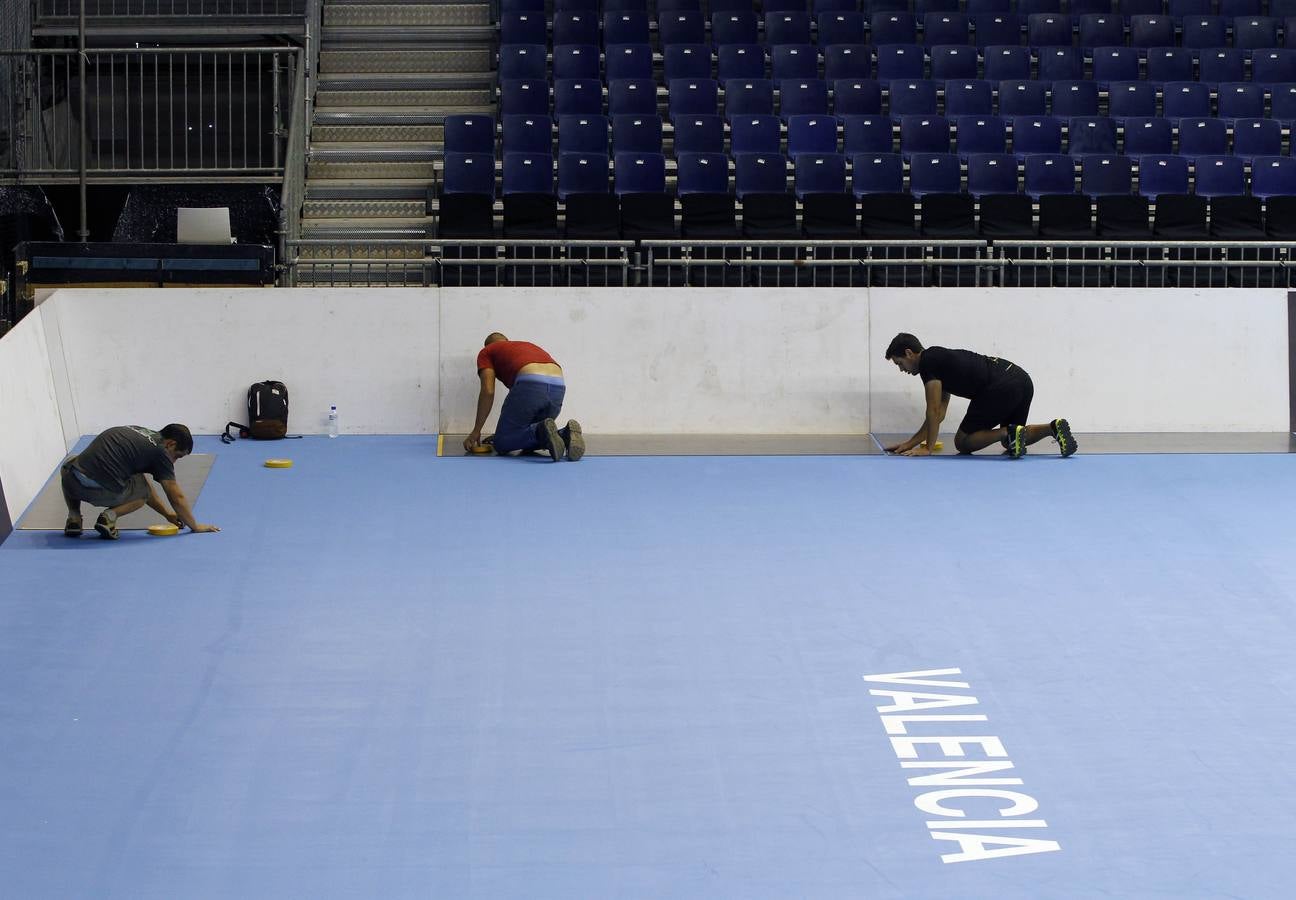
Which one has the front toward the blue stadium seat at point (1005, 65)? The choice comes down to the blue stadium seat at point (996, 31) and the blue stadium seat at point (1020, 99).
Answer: the blue stadium seat at point (996, 31)

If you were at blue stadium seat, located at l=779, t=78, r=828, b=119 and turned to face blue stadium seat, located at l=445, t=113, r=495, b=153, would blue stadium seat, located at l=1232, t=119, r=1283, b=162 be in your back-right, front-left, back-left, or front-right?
back-left

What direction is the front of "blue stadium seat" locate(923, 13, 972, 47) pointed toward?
toward the camera

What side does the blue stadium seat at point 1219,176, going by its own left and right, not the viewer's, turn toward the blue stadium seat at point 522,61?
right

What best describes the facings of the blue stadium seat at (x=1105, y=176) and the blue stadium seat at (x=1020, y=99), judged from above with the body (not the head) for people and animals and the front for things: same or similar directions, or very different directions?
same or similar directions

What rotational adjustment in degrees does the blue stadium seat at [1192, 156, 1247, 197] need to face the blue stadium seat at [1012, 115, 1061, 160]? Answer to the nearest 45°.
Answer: approximately 90° to its right

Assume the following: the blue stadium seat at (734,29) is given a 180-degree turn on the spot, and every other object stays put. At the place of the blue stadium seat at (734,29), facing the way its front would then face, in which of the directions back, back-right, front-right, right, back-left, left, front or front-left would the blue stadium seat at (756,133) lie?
back

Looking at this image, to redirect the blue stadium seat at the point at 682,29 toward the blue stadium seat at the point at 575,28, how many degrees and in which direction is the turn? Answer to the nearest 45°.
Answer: approximately 90° to its right

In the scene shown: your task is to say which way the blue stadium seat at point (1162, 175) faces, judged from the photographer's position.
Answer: facing the viewer

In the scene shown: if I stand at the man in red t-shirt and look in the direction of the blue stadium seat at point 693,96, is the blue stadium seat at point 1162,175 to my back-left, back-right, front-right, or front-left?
front-right

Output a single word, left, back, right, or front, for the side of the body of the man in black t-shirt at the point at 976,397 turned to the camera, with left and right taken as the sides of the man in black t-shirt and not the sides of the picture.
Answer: left

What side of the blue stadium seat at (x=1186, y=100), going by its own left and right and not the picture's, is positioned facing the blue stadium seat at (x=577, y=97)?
right

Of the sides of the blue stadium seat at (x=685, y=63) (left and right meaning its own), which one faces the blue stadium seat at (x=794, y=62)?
left

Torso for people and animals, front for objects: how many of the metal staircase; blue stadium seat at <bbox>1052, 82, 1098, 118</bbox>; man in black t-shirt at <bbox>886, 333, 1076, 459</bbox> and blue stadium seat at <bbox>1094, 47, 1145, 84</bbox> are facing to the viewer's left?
1

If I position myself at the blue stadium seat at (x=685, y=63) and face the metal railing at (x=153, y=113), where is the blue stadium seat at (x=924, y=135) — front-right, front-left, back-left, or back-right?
back-left

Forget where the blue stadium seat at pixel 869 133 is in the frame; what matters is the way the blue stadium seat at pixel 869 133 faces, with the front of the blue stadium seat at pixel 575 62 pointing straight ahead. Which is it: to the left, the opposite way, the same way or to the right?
the same way

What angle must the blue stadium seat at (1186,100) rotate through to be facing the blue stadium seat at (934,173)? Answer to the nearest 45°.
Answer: approximately 45° to its right

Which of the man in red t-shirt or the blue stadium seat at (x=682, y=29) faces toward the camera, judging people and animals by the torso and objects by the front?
the blue stadium seat

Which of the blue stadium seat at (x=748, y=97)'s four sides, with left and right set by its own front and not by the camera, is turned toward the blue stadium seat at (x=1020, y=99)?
left

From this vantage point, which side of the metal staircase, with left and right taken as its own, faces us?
front
